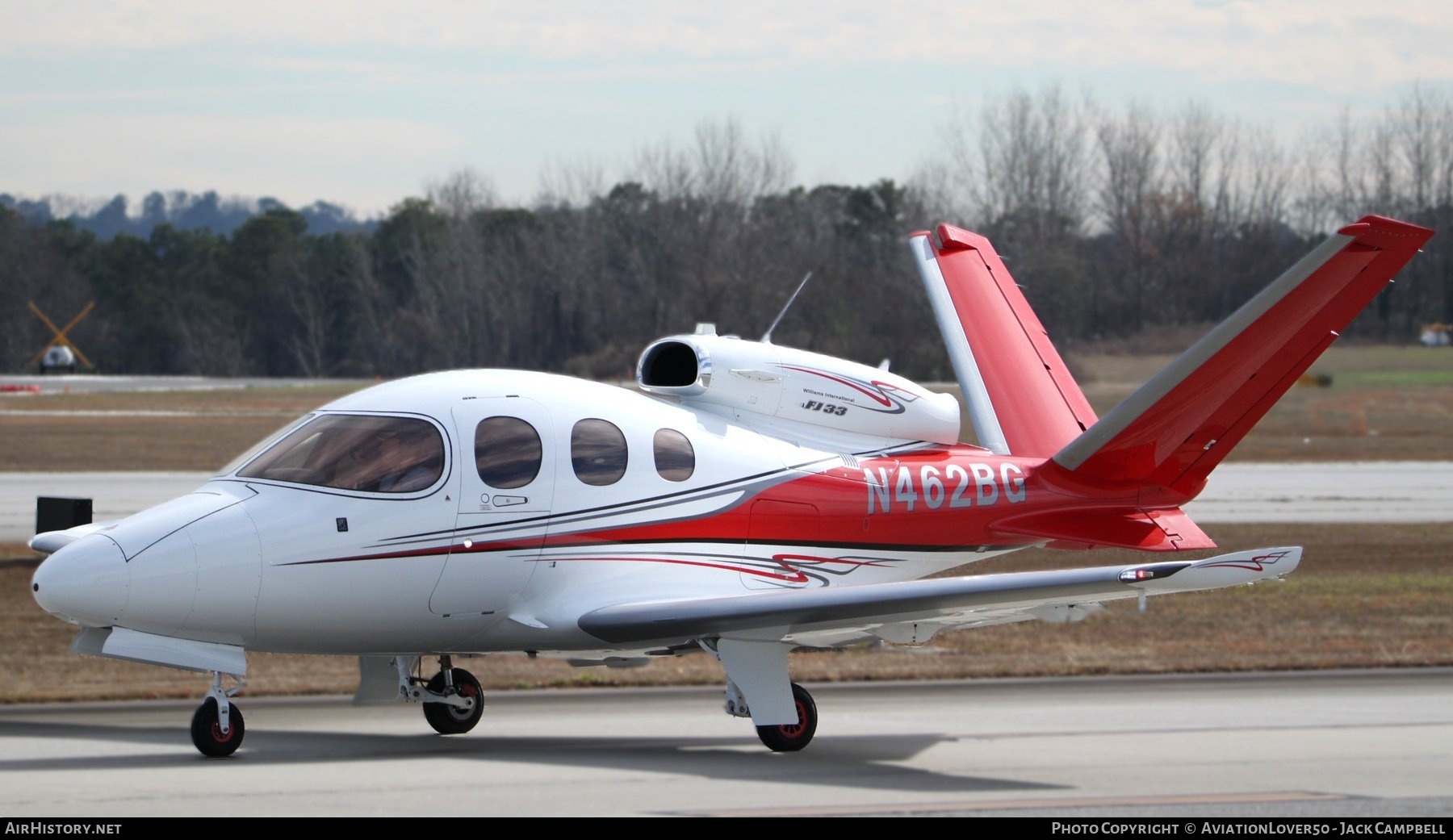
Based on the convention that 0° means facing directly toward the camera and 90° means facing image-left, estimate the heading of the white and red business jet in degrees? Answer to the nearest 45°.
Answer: approximately 45°
